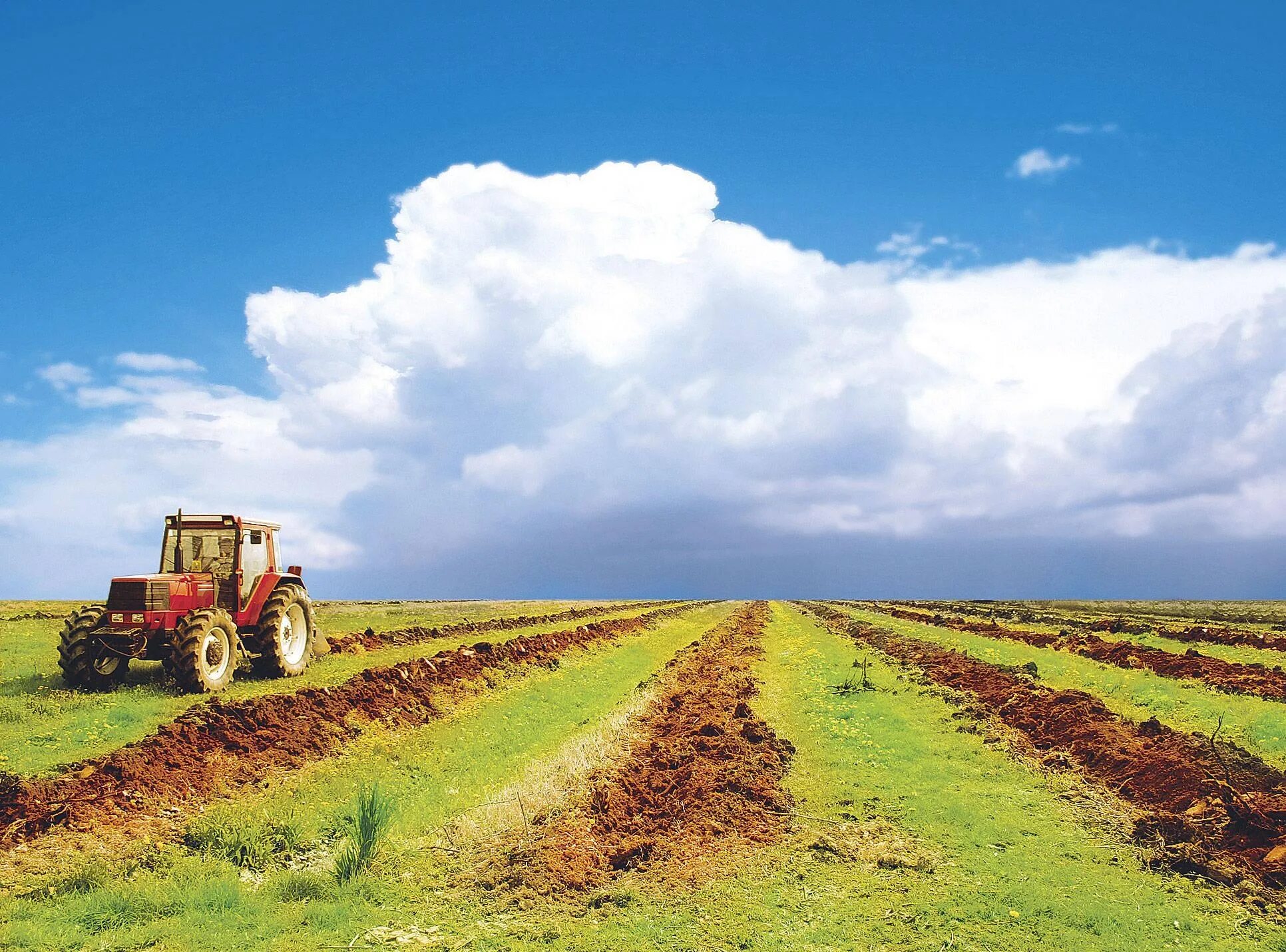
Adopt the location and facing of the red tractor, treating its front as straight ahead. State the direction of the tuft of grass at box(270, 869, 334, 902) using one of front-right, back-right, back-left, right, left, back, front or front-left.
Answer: front-left

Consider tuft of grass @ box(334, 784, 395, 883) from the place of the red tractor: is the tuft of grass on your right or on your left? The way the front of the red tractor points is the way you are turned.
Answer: on your left

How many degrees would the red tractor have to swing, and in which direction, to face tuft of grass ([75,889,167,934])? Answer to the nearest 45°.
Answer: approximately 45° to its left

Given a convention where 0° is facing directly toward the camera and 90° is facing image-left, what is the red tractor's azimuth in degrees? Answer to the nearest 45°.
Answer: approximately 45°

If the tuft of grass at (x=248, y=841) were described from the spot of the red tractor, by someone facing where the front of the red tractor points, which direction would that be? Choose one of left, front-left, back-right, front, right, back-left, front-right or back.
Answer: front-left
